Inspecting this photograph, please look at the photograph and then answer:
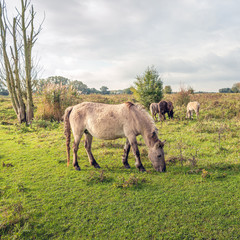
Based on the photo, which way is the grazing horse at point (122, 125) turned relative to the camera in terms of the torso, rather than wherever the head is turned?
to the viewer's right

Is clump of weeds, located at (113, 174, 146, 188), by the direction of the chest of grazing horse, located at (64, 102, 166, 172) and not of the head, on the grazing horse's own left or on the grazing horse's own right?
on the grazing horse's own right

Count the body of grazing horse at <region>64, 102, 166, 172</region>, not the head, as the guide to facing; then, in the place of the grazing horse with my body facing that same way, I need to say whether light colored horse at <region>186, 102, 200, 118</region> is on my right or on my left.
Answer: on my left

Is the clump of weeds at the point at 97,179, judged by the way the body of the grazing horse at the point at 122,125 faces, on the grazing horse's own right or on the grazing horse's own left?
on the grazing horse's own right
